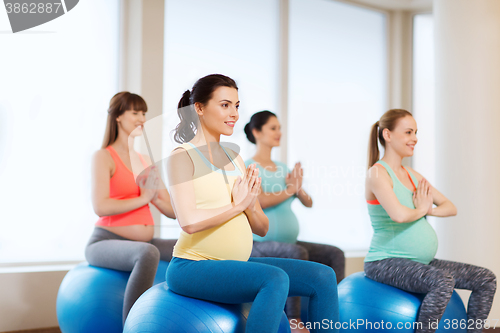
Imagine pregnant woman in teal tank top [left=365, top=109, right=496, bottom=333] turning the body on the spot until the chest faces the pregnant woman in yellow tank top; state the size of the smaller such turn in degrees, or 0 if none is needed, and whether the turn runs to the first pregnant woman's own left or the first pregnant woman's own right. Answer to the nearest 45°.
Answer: approximately 90° to the first pregnant woman's own right

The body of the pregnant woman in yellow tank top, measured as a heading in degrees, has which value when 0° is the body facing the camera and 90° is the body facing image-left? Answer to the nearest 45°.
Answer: approximately 315°

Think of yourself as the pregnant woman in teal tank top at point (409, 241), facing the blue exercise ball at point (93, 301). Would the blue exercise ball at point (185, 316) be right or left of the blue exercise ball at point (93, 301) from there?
left

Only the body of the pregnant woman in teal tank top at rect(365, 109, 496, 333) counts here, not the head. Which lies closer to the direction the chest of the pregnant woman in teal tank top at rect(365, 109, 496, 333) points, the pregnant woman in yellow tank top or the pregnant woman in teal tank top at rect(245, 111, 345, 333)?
the pregnant woman in yellow tank top

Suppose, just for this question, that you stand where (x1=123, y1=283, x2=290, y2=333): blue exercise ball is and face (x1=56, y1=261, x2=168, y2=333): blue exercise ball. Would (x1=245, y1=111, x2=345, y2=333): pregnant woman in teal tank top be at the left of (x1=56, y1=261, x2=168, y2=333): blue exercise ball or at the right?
right

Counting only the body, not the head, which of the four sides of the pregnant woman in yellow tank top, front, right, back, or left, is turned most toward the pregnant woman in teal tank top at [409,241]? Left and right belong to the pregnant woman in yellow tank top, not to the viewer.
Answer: left

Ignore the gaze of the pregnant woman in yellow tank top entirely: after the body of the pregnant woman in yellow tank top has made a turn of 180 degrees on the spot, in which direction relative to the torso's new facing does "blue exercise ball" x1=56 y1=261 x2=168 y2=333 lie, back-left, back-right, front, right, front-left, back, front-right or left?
front

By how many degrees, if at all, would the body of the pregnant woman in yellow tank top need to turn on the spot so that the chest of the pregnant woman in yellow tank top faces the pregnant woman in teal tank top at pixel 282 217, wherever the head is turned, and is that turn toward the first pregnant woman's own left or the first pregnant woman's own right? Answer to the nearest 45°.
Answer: approximately 135° to the first pregnant woman's own left

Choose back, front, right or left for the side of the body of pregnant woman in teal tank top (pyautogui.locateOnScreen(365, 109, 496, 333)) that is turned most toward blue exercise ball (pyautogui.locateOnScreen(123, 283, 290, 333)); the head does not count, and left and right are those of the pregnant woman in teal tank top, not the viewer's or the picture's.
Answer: right

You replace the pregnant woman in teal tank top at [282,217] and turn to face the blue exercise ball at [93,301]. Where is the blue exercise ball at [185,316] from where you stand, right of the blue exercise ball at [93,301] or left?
left
